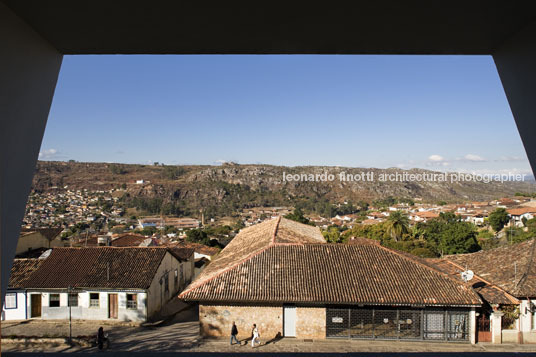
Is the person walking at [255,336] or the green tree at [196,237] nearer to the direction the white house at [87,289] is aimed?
the person walking

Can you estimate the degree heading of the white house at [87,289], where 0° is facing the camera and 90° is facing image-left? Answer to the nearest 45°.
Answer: approximately 0°

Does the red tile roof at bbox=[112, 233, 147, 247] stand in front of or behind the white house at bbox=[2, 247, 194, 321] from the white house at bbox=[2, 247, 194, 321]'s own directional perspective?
behind

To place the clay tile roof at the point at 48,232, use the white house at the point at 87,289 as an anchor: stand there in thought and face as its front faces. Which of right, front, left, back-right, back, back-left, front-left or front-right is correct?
back

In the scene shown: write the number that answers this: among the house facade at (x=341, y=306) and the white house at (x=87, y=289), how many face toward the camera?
2

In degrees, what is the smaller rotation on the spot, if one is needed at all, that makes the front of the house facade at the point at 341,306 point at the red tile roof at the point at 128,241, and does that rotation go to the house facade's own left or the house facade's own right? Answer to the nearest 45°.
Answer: approximately 135° to the house facade's own right
